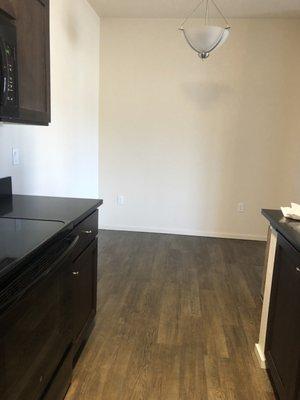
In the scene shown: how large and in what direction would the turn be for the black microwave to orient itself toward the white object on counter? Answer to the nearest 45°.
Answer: approximately 45° to its left

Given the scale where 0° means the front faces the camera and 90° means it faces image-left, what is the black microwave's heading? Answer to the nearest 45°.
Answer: approximately 315°

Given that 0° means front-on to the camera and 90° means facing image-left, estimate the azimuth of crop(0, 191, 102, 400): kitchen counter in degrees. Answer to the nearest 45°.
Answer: approximately 315°

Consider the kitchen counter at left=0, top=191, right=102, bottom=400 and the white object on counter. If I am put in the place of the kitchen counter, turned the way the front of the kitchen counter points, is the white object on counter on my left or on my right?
on my left
